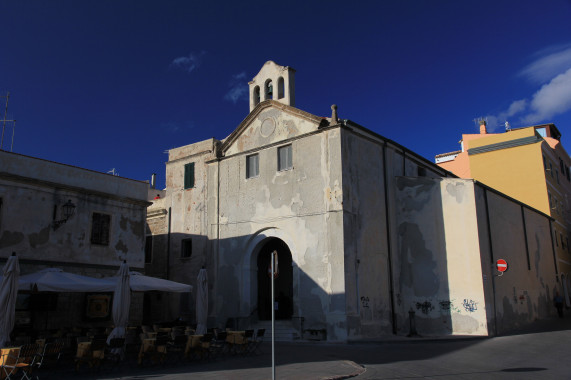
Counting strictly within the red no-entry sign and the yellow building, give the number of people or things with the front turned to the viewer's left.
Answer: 0

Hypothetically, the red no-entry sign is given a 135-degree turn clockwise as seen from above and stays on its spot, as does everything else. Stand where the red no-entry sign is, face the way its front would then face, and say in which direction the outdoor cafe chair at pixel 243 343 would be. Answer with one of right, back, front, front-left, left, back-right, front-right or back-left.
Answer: left

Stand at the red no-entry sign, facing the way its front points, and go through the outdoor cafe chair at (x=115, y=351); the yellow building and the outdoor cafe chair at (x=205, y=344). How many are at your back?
1

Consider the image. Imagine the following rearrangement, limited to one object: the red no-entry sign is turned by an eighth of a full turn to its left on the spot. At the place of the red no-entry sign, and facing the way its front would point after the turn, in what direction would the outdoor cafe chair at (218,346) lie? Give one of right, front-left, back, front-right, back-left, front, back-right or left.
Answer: right

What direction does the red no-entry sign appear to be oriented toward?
toward the camera
